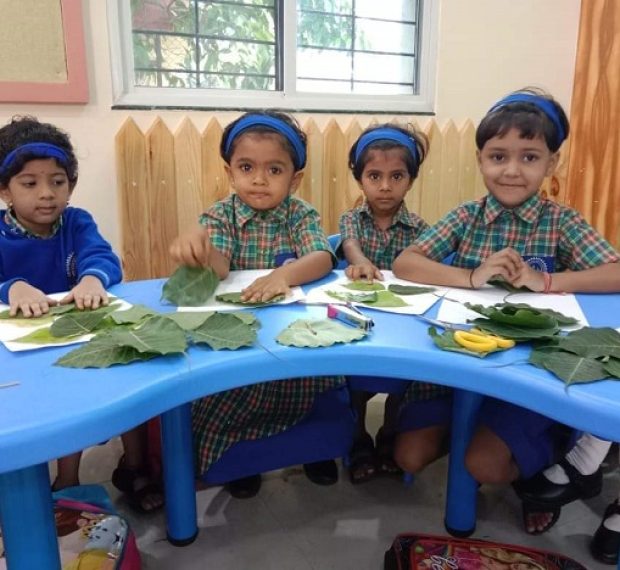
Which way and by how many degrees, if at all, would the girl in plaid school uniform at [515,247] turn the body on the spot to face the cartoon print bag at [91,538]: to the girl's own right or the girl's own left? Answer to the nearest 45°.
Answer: approximately 45° to the girl's own right

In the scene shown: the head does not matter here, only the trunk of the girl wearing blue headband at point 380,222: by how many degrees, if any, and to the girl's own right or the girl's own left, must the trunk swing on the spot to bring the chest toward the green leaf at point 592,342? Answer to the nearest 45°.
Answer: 0° — they already face it

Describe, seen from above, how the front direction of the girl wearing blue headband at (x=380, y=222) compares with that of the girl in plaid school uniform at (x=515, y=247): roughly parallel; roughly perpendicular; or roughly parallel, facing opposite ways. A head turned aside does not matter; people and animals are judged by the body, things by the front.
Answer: roughly parallel

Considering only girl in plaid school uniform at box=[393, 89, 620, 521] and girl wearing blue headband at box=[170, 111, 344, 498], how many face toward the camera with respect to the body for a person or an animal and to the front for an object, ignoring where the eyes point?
2

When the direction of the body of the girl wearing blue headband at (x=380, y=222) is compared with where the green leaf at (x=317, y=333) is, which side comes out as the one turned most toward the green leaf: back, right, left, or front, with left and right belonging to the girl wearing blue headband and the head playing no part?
front

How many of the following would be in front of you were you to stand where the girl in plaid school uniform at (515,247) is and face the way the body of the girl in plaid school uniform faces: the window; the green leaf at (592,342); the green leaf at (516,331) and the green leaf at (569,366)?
3

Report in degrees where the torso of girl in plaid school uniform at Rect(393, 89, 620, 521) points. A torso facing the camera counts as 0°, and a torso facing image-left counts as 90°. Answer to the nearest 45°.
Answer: approximately 0°

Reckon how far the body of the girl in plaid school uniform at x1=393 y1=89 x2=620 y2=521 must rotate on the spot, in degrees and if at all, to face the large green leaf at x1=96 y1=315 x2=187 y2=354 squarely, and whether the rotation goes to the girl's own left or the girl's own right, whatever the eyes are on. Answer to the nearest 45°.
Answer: approximately 45° to the girl's own right

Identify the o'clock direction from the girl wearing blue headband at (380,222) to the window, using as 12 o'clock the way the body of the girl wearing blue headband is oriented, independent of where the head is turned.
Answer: The window is roughly at 5 o'clock from the girl wearing blue headband.

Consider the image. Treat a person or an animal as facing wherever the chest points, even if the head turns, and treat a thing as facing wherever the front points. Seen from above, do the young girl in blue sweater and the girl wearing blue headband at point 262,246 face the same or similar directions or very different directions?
same or similar directions

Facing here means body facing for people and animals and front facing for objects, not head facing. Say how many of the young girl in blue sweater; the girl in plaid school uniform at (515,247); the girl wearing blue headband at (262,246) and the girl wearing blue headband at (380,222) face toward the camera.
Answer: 4

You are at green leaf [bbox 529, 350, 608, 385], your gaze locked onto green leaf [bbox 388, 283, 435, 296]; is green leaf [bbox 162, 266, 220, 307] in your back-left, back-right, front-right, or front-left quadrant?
front-left

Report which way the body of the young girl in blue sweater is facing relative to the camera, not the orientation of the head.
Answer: toward the camera

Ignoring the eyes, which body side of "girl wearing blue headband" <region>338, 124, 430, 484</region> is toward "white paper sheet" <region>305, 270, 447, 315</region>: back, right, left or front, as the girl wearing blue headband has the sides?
front

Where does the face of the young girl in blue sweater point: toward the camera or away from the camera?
toward the camera

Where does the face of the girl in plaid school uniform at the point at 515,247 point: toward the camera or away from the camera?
toward the camera

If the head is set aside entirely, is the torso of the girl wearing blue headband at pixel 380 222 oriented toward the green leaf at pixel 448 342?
yes
